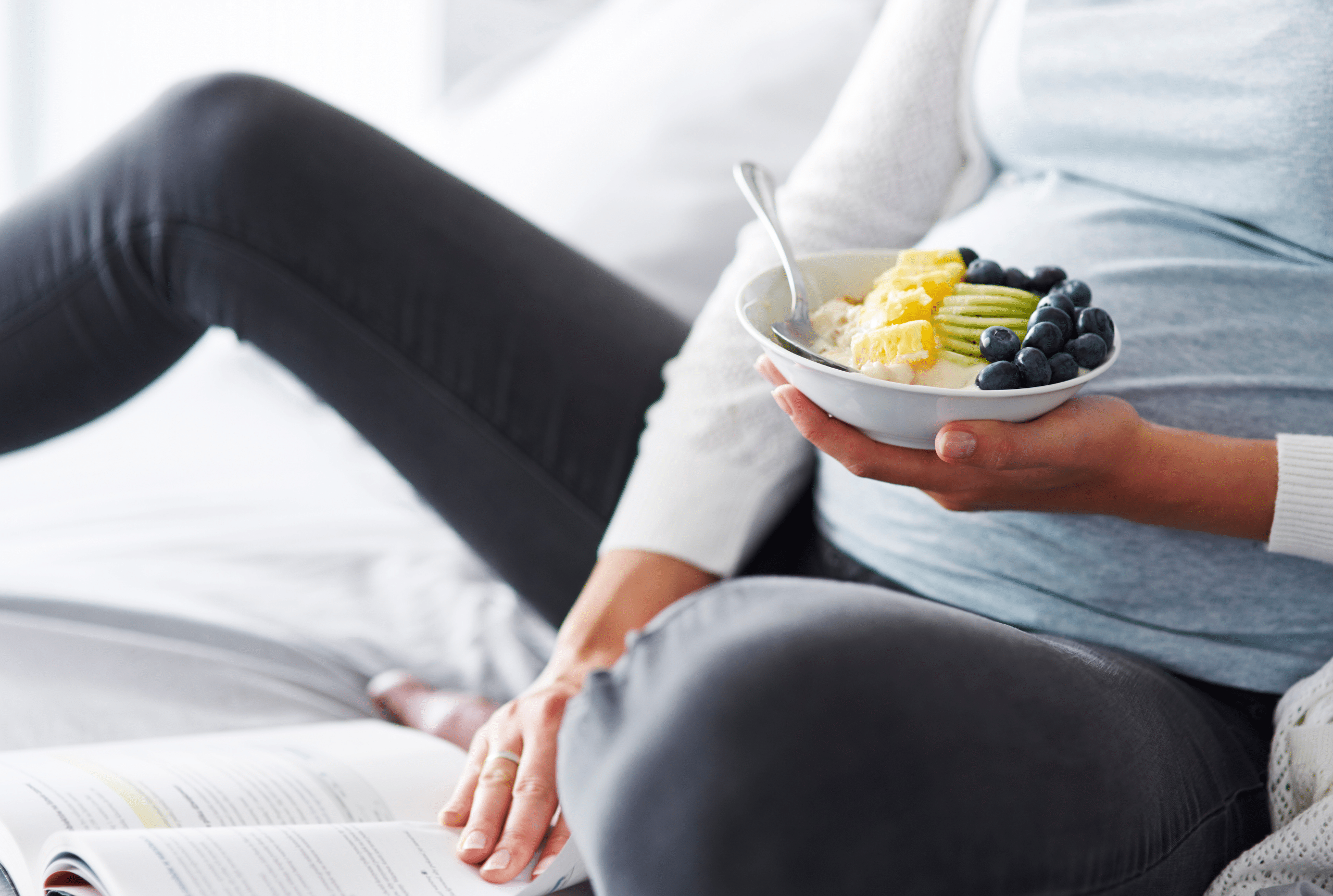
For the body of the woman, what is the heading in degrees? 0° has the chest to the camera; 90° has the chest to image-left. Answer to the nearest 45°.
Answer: approximately 45°

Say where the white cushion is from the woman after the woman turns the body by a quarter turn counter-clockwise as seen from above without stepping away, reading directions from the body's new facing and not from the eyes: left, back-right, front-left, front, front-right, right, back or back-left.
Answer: back-left
